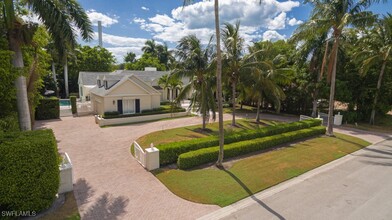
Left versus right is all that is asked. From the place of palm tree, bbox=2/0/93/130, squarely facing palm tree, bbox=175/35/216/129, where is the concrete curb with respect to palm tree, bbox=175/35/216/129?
right

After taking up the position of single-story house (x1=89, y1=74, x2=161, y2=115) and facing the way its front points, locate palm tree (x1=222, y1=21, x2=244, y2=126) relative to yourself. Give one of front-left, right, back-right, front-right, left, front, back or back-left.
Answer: front-left

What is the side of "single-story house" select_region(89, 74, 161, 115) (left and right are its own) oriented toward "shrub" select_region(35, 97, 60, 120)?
right

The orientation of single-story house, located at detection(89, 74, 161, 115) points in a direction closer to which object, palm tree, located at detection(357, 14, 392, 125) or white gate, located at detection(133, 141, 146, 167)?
the white gate

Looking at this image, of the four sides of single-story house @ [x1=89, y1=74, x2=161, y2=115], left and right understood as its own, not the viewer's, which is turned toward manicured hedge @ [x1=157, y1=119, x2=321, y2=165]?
front

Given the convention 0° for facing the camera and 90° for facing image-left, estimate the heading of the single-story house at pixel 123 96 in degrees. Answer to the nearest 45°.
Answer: approximately 0°

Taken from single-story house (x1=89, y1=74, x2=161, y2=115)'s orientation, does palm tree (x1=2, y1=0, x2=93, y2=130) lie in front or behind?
in front

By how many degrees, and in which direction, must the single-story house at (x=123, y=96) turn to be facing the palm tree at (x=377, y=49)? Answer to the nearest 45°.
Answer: approximately 45° to its left
